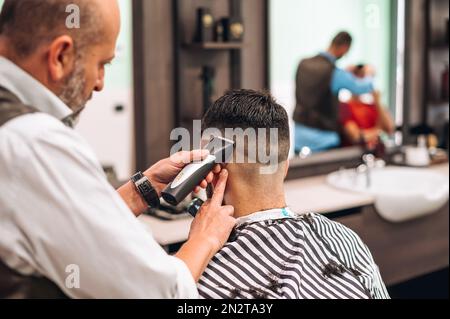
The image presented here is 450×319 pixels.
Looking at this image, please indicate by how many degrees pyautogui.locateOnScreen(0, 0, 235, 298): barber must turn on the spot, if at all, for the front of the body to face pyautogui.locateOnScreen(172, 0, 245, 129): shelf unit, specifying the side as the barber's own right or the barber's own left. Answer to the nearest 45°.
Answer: approximately 45° to the barber's own left

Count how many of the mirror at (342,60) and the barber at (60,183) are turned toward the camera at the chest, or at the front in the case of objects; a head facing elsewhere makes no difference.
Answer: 1

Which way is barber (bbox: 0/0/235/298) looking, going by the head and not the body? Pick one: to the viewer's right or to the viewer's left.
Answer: to the viewer's right

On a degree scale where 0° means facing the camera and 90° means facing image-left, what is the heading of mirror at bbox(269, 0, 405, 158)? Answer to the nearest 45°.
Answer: approximately 0°

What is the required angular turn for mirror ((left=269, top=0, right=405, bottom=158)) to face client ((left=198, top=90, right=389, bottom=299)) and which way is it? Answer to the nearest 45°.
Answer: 0° — it already faces them

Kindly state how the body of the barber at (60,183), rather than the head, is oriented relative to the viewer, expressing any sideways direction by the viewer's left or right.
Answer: facing away from the viewer and to the right of the viewer
